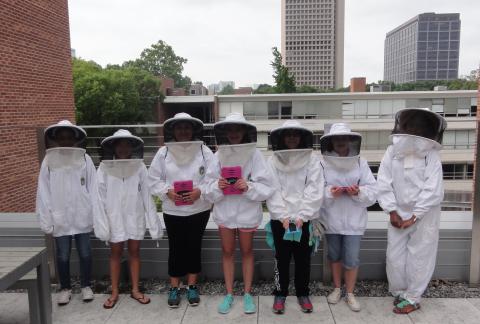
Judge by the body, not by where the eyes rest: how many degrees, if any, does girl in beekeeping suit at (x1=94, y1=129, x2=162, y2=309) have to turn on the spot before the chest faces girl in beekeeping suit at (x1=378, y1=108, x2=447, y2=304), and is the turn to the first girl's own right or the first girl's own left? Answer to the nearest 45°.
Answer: approximately 90° to the first girl's own left

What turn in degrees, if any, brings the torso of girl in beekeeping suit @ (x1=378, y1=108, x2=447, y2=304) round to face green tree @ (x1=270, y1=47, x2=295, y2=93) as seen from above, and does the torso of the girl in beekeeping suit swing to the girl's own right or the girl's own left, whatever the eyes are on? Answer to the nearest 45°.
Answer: approximately 135° to the girl's own right

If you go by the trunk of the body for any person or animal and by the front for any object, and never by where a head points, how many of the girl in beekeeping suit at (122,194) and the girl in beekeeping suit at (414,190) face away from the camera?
0

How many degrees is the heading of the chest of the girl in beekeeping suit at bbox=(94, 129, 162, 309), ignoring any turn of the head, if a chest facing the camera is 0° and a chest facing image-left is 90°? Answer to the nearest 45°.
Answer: approximately 0°

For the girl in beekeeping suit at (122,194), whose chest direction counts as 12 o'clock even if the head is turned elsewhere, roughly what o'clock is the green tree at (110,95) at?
The green tree is roughly at 6 o'clock from the girl in beekeeping suit.
